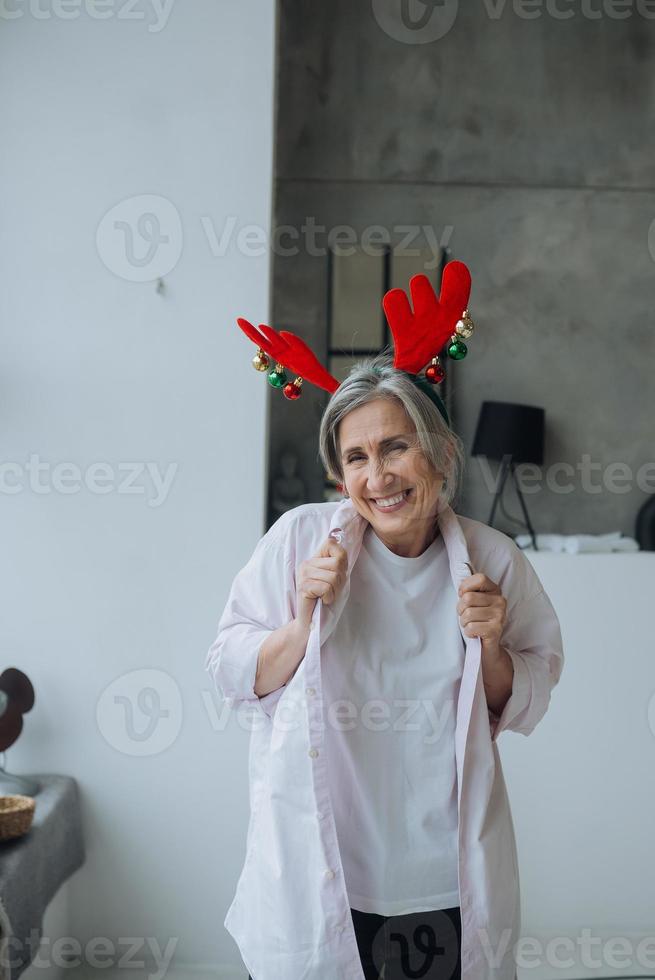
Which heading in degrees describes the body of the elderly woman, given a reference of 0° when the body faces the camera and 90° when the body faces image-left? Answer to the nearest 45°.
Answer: approximately 0°

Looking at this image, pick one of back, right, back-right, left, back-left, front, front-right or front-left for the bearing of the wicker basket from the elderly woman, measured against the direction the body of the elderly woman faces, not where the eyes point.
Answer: back-right

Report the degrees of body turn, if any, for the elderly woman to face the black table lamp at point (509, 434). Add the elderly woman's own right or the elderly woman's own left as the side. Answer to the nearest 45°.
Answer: approximately 180°

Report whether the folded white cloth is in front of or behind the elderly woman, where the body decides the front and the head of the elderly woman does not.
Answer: behind
